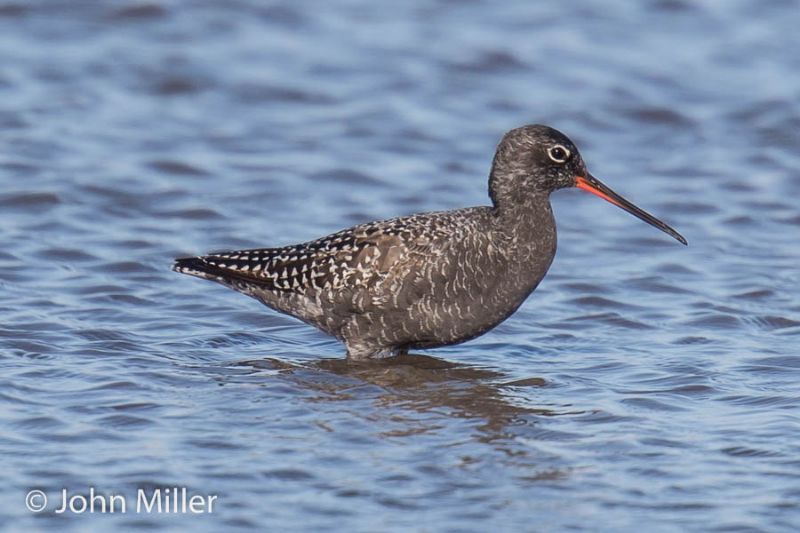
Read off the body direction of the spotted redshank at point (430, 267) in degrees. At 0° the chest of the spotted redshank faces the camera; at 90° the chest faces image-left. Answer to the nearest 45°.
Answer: approximately 270°
